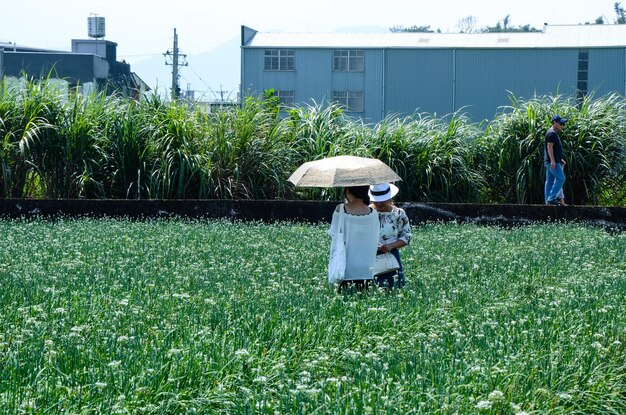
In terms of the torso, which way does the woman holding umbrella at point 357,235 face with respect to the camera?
away from the camera

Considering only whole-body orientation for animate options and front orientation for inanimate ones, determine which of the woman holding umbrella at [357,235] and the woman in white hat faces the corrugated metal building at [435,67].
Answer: the woman holding umbrella

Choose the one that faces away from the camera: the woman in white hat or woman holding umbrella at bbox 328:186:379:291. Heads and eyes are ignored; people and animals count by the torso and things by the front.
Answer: the woman holding umbrella
